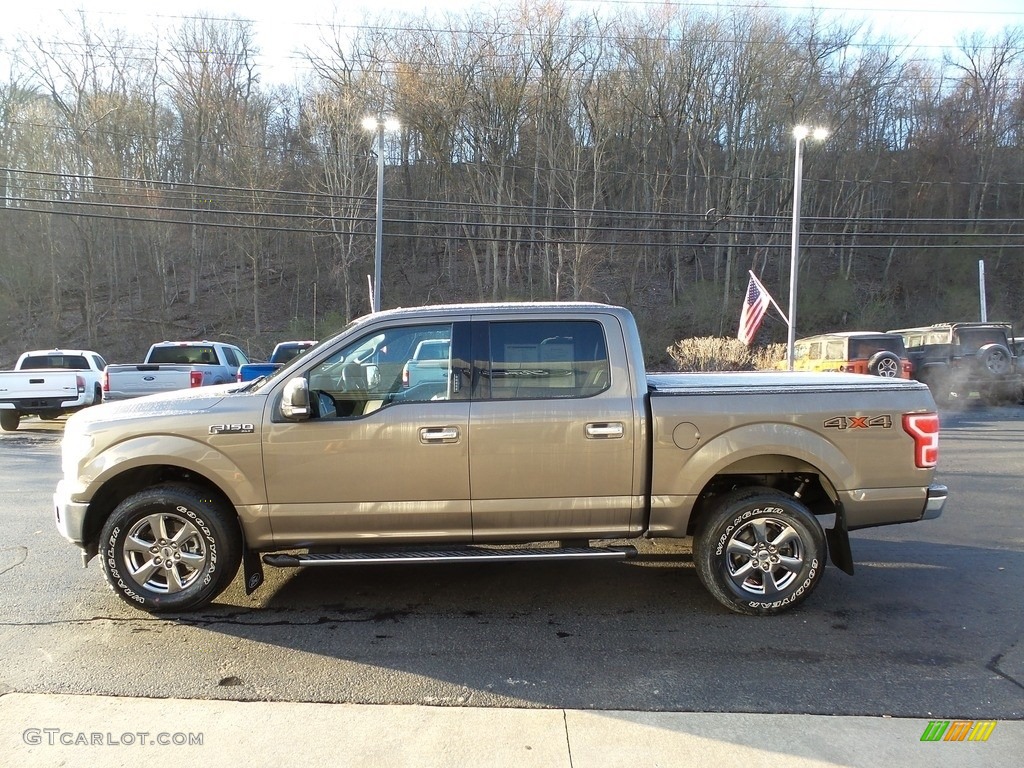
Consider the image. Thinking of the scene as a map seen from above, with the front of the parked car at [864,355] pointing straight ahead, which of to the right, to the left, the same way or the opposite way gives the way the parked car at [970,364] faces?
the same way

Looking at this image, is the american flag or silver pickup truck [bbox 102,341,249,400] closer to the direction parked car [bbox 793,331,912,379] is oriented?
the american flag

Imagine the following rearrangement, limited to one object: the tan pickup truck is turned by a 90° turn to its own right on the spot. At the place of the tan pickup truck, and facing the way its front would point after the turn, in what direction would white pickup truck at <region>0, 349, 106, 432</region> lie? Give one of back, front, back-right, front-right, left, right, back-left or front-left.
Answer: front-left

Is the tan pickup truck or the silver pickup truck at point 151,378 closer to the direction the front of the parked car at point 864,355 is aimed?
the silver pickup truck

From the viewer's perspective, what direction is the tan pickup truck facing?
to the viewer's left

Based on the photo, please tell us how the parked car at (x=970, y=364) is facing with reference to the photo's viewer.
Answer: facing away from the viewer and to the left of the viewer

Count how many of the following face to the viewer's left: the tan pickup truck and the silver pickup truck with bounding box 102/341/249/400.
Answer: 1

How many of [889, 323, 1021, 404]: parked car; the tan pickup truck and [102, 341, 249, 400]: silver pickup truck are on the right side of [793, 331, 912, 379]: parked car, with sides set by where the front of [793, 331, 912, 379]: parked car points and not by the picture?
1

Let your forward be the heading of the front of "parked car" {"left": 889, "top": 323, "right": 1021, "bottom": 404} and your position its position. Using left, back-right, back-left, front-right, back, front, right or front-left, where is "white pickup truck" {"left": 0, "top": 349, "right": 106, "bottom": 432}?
left

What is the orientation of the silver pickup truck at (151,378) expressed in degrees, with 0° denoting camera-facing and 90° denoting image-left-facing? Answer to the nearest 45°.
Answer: approximately 225°

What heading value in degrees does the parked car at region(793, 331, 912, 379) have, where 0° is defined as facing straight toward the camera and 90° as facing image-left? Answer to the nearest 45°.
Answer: approximately 135°
